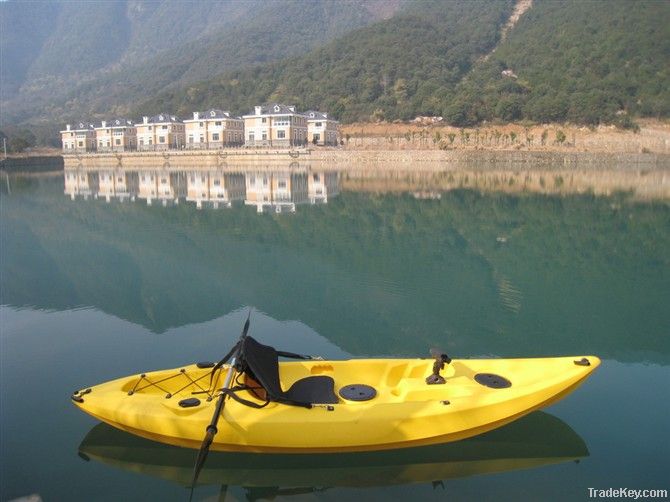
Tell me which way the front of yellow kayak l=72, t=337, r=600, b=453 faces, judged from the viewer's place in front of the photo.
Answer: facing to the right of the viewer
